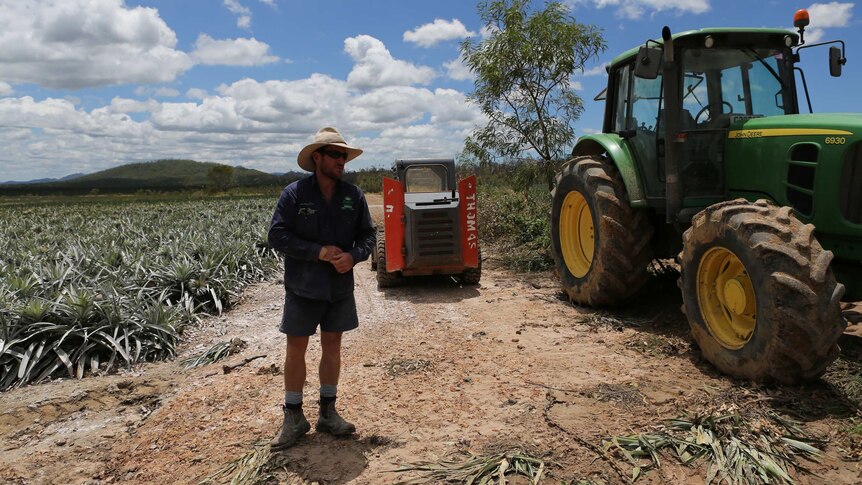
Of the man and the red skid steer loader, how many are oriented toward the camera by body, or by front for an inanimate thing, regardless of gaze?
1

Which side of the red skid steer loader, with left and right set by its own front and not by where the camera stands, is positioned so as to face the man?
back

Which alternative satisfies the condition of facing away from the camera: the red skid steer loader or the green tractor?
the red skid steer loader

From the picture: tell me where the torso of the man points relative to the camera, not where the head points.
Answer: toward the camera

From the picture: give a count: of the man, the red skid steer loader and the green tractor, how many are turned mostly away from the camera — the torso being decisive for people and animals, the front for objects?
1

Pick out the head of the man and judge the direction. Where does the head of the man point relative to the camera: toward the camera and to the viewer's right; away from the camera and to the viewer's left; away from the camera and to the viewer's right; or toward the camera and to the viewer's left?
toward the camera and to the viewer's right

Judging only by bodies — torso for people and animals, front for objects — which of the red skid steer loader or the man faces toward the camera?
the man

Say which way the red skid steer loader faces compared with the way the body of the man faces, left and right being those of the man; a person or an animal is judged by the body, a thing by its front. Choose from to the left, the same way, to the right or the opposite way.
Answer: the opposite way

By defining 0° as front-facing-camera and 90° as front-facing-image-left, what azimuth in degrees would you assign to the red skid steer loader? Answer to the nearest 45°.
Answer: approximately 180°

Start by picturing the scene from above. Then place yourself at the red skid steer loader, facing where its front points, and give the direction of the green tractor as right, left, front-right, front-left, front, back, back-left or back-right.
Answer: back-right
